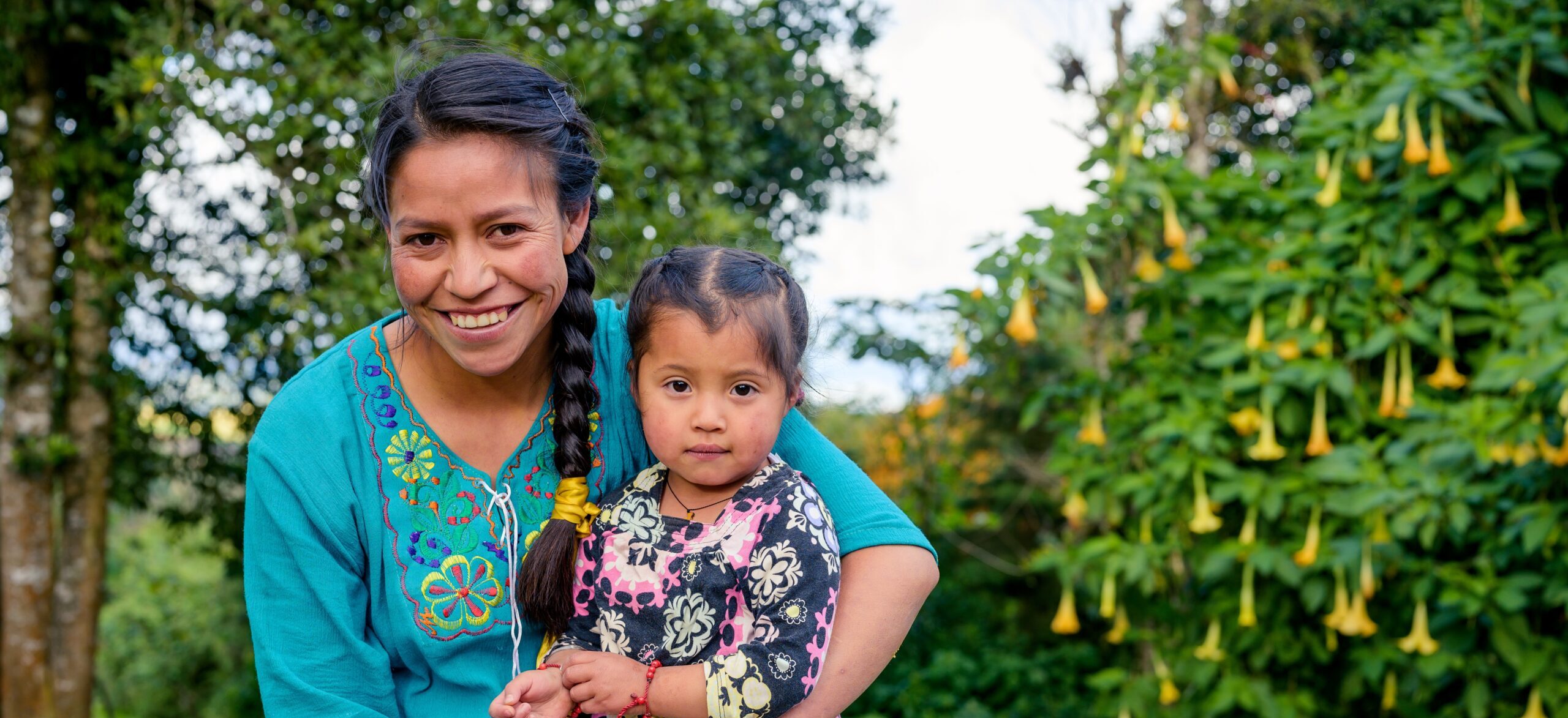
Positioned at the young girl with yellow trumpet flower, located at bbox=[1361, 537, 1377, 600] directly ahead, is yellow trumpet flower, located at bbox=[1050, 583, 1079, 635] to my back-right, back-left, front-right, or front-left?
front-left

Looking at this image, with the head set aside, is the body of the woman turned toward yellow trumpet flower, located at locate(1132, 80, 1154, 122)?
no

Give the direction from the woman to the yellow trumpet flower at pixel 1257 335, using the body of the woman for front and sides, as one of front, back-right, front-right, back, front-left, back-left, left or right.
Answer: back-left

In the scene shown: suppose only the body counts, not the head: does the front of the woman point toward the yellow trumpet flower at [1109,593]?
no

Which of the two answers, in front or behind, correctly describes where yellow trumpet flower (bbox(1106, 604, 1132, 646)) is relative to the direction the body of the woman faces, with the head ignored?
behind

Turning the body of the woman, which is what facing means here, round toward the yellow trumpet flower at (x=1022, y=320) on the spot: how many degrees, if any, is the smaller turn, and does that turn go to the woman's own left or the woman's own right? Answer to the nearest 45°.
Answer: approximately 135° to the woman's own left

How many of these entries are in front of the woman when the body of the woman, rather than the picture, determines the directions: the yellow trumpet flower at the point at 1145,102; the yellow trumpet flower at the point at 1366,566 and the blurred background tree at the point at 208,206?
0

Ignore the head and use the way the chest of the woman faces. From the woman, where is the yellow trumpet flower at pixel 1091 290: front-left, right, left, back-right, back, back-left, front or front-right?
back-left

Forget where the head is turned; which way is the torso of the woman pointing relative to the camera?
toward the camera

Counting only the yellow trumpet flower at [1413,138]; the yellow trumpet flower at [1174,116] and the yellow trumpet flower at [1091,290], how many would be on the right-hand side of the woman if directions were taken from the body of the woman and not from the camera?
0

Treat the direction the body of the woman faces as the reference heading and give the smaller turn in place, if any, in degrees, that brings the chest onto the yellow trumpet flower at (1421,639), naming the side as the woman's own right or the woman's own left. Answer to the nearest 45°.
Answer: approximately 135° to the woman's own left

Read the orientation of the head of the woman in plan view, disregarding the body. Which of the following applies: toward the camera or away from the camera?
toward the camera

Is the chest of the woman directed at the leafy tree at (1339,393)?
no

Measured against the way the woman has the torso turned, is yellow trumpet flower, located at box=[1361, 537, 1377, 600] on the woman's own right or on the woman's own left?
on the woman's own left

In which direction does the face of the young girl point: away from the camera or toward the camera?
toward the camera

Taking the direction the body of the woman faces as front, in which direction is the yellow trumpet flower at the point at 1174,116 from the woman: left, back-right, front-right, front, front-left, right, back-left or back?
back-left
